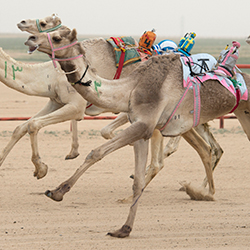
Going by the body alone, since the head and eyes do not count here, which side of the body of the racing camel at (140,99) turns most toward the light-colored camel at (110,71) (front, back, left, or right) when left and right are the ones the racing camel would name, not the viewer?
right

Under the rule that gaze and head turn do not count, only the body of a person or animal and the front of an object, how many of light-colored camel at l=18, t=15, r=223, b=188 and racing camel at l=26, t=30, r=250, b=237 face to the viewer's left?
2

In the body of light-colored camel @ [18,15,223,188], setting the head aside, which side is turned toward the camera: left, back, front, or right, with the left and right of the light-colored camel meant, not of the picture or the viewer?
left

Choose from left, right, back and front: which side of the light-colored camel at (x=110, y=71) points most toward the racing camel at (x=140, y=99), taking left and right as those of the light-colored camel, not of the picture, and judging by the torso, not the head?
left

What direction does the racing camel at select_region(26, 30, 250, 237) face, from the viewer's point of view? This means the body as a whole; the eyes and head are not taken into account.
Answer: to the viewer's left
